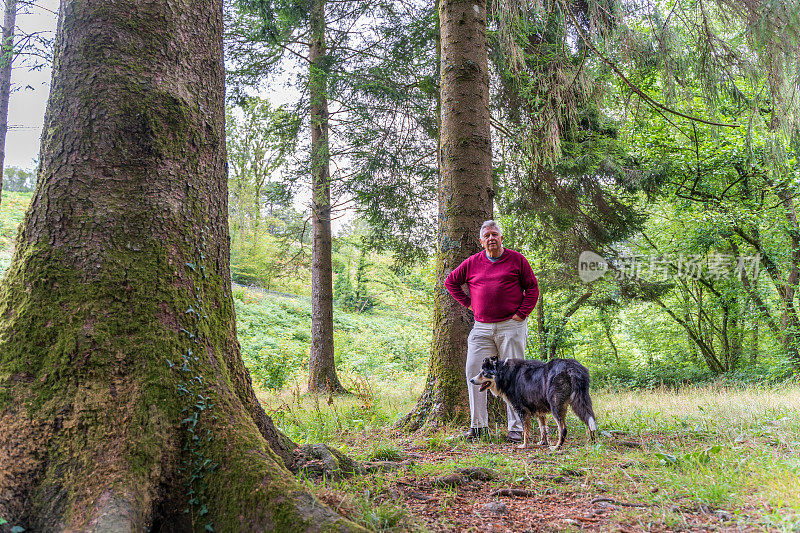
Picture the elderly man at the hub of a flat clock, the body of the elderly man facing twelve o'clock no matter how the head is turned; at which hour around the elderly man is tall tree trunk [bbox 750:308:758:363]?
The tall tree trunk is roughly at 7 o'clock from the elderly man.

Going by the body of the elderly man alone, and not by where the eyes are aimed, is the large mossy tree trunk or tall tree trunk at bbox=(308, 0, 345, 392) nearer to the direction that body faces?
the large mossy tree trunk

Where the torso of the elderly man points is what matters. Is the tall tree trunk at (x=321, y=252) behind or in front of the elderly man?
behind

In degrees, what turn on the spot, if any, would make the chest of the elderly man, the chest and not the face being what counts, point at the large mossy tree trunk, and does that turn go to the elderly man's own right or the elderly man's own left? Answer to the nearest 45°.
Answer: approximately 45° to the elderly man's own right

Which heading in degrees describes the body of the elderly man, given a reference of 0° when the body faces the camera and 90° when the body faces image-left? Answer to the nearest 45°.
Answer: approximately 0°

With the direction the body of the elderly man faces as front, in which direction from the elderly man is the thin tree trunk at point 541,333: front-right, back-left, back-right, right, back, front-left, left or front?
back
